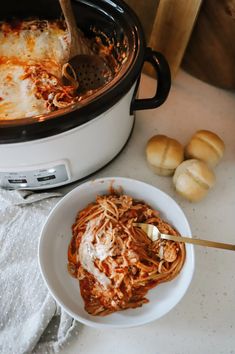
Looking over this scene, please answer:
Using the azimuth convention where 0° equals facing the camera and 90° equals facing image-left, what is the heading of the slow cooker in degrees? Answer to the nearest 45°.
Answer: approximately 0°
